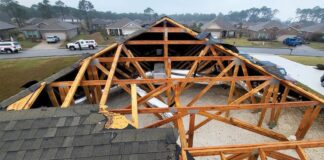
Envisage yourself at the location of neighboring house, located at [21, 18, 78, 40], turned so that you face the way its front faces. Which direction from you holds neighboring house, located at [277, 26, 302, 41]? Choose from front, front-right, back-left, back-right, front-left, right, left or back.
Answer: front-left

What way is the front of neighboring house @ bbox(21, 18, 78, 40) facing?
toward the camera

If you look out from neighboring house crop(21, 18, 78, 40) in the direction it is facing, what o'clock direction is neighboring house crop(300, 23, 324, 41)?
neighboring house crop(300, 23, 324, 41) is roughly at 10 o'clock from neighboring house crop(21, 18, 78, 40).

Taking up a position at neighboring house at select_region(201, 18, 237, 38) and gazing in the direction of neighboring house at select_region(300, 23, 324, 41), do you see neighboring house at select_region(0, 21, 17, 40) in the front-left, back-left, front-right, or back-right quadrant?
back-right

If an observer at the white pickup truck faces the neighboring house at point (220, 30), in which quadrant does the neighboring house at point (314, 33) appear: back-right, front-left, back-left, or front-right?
front-right

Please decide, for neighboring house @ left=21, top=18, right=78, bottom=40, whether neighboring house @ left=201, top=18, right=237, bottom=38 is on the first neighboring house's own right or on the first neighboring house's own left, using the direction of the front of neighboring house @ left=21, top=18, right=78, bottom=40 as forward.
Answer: on the first neighboring house's own left

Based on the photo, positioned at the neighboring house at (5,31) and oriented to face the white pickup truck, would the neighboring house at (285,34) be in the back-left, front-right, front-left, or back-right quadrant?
front-left

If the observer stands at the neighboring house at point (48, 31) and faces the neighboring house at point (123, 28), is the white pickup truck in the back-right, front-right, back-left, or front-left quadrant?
front-right

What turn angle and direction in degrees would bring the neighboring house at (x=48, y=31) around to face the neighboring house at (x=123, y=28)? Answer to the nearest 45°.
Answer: approximately 90° to its left

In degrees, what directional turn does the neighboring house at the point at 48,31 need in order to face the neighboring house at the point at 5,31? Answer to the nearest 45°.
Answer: approximately 90° to its right

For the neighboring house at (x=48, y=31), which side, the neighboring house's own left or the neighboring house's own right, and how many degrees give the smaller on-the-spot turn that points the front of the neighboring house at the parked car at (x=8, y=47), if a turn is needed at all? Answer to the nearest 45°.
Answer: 0° — it already faces it

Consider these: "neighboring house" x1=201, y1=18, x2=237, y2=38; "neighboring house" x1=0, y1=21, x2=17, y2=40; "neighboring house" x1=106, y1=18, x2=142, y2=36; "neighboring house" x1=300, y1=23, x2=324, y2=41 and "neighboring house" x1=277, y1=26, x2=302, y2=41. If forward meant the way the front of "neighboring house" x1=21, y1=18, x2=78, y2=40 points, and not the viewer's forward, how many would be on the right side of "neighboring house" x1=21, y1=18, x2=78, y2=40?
1

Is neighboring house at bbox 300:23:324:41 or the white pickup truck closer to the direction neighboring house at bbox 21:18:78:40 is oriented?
the white pickup truck

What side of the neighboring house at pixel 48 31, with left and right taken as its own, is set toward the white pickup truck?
front

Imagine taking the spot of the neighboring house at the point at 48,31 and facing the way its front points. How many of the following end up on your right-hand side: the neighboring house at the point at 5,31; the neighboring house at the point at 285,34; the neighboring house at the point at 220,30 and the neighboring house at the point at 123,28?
1

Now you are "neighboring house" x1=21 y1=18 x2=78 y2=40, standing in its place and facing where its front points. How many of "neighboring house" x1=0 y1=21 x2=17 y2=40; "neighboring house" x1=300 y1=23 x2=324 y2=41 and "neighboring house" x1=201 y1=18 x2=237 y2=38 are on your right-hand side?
1
